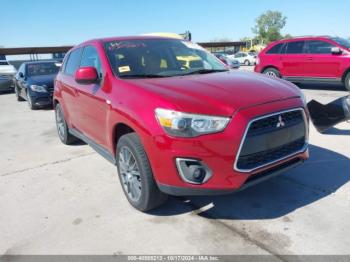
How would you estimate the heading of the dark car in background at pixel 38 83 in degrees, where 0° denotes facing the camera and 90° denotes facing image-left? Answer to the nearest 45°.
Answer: approximately 315°

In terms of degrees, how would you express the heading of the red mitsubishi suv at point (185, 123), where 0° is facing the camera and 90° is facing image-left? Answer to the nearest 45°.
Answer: approximately 315°

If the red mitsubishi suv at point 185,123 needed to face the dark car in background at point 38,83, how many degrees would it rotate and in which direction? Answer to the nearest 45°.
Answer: approximately 180°

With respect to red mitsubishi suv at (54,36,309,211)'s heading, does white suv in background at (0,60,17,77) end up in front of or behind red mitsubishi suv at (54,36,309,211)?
behind

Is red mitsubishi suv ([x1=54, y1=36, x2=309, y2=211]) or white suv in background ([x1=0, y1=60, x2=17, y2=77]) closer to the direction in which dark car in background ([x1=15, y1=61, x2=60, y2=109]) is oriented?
the red mitsubishi suv

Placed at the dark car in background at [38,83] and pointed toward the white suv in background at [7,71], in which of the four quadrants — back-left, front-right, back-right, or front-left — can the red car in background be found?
back-right

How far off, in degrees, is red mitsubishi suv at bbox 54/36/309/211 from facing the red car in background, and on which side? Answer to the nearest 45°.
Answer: approximately 90° to its left

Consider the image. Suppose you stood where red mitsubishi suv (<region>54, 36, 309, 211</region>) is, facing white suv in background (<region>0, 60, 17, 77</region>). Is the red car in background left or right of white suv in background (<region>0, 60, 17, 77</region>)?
right

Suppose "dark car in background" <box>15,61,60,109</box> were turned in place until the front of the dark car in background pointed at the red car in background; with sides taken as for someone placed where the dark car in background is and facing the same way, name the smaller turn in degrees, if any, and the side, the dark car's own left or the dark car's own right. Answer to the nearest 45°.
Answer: approximately 45° to the dark car's own left
